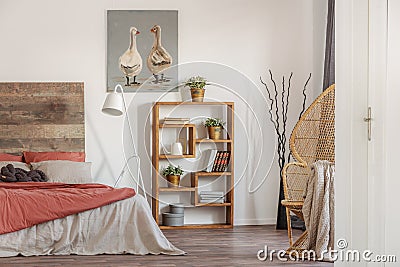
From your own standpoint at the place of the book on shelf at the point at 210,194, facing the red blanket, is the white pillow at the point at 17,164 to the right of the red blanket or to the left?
right

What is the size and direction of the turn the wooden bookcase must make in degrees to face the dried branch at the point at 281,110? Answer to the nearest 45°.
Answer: approximately 90° to its left

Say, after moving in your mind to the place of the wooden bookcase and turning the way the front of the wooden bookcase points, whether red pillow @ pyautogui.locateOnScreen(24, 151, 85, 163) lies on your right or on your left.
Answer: on your right

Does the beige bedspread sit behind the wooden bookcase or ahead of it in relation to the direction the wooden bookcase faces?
ahead

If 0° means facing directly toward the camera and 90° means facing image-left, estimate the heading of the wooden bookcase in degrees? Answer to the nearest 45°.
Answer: approximately 0°

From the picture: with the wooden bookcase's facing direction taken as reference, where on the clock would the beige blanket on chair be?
The beige blanket on chair is roughly at 11 o'clock from the wooden bookcase.

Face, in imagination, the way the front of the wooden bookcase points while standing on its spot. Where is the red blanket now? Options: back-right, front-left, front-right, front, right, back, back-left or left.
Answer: front-right

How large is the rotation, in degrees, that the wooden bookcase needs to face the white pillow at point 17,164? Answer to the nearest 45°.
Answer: approximately 90° to its right

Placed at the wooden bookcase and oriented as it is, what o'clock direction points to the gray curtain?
The gray curtain is roughly at 9 o'clock from the wooden bookcase.

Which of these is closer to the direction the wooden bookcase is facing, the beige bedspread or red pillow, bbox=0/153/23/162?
the beige bedspread

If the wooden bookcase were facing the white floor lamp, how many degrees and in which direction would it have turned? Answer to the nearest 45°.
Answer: approximately 45° to its right
